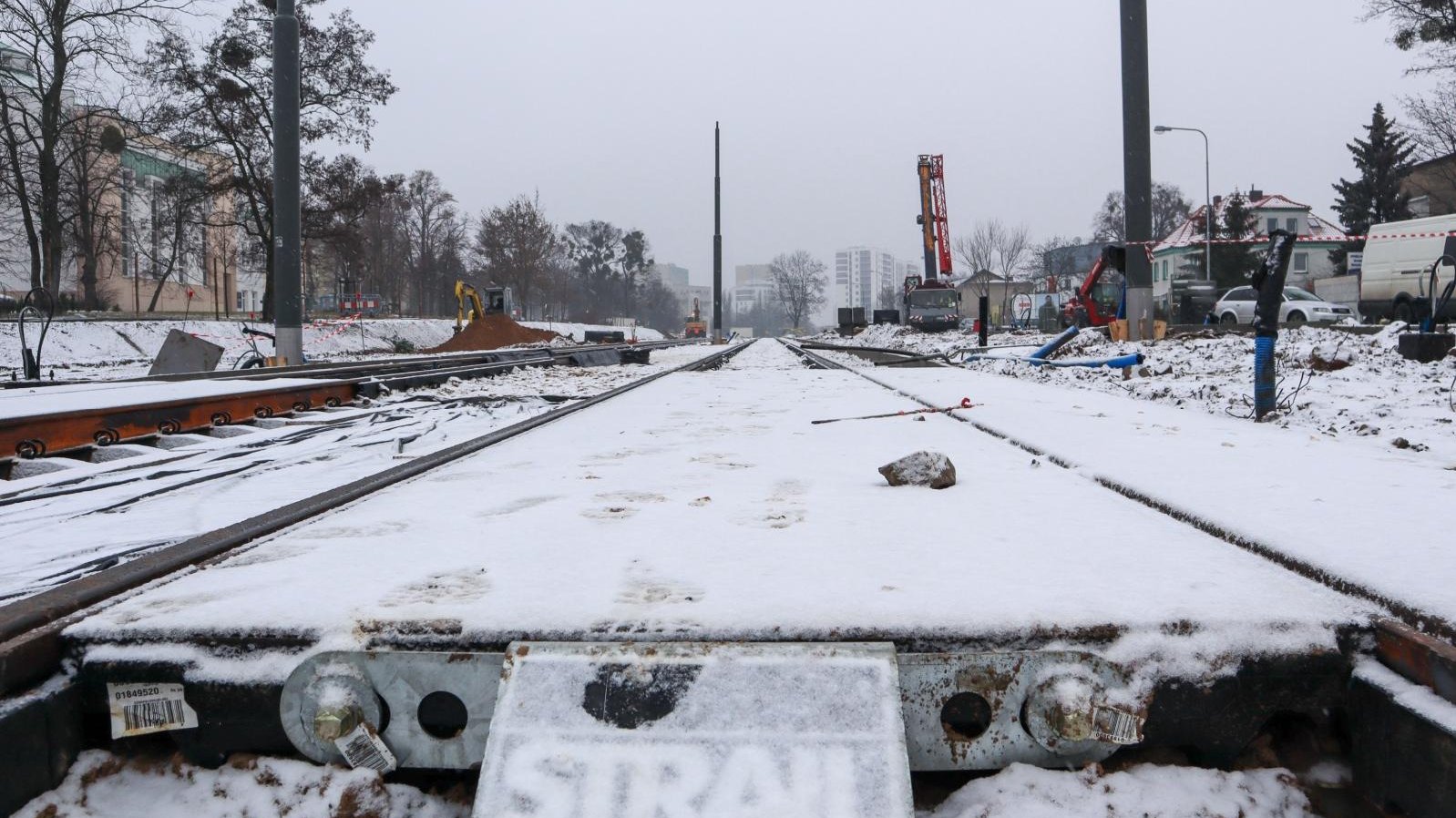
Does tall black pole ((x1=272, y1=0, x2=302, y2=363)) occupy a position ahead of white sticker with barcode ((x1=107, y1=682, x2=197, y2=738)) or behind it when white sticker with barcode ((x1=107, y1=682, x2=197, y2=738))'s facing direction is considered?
behind

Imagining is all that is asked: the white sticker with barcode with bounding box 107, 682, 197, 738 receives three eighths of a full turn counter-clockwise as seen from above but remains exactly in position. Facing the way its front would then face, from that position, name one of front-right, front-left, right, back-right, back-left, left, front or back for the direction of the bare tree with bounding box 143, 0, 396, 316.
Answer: front-left

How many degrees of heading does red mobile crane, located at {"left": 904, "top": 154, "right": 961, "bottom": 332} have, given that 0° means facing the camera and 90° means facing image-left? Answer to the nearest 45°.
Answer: approximately 0°

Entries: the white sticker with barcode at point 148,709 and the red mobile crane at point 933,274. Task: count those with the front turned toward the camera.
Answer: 2

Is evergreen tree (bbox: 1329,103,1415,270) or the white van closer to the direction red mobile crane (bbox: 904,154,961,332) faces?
the white van

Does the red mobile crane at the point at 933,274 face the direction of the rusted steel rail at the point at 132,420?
yes

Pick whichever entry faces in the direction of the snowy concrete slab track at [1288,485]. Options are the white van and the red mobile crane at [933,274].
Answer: the red mobile crane

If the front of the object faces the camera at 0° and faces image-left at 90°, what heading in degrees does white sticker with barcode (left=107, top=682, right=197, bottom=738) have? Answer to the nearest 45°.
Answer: approximately 0°
